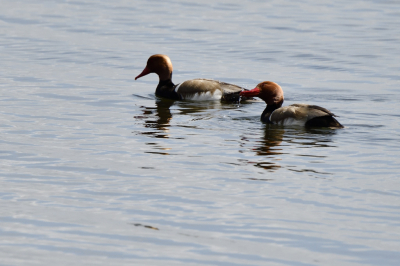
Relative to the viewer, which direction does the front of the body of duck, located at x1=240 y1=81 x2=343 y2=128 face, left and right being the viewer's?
facing to the left of the viewer

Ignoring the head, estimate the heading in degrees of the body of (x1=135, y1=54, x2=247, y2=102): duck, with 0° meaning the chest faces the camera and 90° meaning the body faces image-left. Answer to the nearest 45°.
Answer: approximately 90°

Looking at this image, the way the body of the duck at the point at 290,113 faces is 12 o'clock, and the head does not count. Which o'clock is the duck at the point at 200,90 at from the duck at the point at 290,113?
the duck at the point at 200,90 is roughly at 2 o'clock from the duck at the point at 290,113.

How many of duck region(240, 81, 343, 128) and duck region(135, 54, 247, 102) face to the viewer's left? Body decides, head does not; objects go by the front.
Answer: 2

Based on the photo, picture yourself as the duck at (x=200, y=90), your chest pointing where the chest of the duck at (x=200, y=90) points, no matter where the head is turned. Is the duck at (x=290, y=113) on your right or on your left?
on your left
